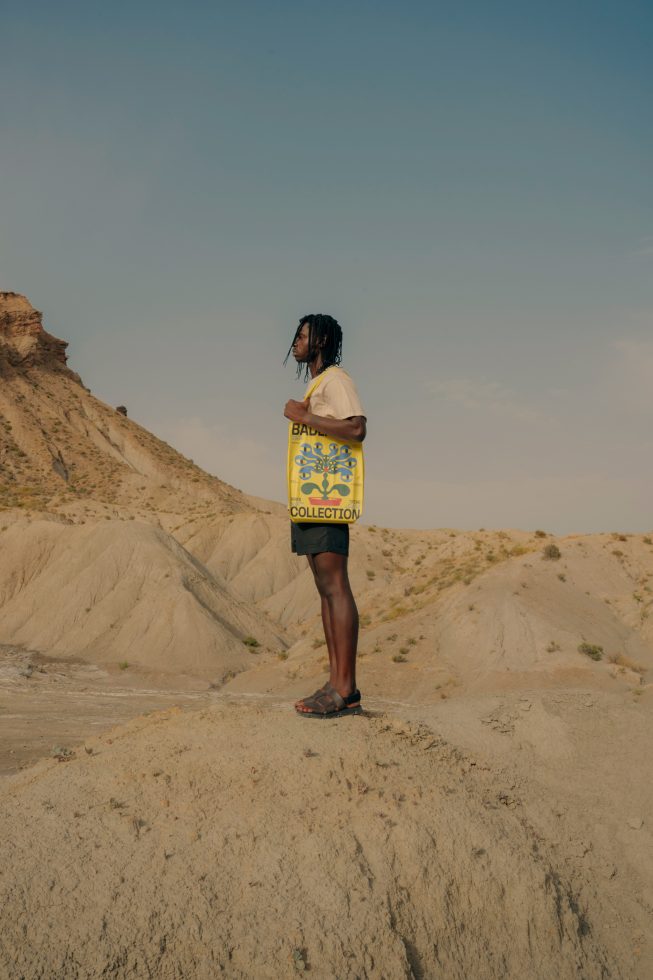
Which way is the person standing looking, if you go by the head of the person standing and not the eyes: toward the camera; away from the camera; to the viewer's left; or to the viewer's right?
to the viewer's left

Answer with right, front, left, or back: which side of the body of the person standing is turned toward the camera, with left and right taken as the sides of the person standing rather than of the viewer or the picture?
left

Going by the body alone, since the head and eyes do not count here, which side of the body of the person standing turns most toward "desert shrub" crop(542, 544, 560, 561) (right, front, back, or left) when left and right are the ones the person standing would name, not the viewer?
right

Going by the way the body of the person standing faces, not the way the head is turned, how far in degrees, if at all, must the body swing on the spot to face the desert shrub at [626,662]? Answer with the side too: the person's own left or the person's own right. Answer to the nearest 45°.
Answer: approximately 135° to the person's own right
